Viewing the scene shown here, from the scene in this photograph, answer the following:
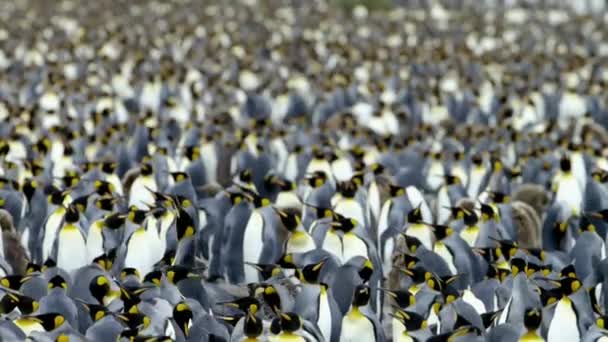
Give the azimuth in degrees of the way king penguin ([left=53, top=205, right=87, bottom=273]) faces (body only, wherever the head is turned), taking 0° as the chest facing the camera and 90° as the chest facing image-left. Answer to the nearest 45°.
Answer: approximately 0°

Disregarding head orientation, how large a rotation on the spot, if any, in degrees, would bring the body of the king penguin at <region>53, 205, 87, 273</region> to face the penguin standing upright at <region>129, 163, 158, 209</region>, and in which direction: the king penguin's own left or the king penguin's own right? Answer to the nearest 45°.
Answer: approximately 135° to the king penguin's own left

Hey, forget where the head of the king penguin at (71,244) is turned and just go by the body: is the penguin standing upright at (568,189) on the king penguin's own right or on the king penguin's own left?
on the king penguin's own left

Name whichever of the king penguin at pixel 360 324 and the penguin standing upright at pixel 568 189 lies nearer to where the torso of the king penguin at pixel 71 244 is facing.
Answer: the king penguin

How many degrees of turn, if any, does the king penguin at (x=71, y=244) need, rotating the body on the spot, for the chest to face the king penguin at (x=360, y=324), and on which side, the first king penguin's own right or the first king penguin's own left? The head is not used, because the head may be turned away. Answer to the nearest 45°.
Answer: approximately 45° to the first king penguin's own left

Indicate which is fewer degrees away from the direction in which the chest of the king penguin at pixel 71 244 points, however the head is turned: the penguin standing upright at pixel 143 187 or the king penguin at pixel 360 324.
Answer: the king penguin

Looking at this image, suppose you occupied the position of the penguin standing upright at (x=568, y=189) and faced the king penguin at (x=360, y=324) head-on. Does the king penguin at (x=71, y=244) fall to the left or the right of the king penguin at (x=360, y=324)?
right
